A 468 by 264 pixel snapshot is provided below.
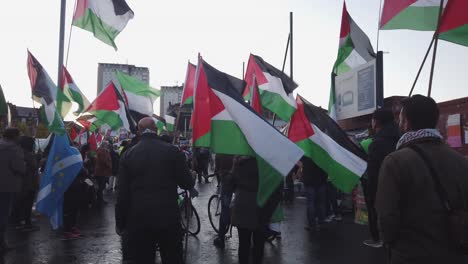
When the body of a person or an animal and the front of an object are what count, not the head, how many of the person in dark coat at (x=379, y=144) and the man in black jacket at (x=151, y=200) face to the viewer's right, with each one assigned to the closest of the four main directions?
0

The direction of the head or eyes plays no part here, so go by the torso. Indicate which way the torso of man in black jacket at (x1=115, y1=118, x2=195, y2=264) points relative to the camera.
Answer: away from the camera

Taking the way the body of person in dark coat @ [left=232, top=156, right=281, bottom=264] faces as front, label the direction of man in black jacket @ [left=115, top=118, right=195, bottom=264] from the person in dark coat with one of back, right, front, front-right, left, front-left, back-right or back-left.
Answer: back-left

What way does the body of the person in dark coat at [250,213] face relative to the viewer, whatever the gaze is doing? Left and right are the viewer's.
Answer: facing away from the viewer

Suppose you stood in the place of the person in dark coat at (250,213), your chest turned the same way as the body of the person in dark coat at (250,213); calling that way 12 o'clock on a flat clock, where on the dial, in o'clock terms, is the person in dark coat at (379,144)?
the person in dark coat at (379,144) is roughly at 2 o'clock from the person in dark coat at (250,213).

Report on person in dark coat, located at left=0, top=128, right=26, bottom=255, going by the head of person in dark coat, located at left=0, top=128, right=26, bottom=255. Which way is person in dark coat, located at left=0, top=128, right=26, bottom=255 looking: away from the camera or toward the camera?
away from the camera

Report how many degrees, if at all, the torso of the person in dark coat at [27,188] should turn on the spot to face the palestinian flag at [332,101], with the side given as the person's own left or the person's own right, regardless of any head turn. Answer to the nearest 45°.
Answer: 0° — they already face it

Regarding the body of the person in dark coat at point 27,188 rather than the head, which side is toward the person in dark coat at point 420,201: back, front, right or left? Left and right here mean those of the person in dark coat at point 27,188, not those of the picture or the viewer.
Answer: right

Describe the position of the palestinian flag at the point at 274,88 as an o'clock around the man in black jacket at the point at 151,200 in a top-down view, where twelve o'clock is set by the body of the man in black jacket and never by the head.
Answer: The palestinian flag is roughly at 1 o'clock from the man in black jacket.

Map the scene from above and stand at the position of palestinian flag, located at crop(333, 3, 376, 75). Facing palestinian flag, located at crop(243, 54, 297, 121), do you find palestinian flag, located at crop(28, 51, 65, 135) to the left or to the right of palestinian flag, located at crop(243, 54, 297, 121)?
left

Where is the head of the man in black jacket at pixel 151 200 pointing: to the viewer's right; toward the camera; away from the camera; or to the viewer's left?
away from the camera
